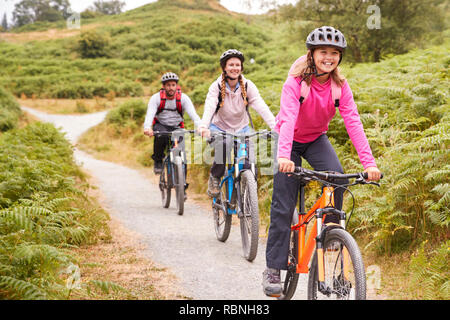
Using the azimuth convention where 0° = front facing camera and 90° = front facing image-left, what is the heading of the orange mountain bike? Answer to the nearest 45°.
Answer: approximately 315°

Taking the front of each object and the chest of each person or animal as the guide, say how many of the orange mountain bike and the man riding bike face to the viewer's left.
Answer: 0

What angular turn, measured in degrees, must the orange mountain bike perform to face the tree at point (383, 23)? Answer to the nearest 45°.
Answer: approximately 135° to its left

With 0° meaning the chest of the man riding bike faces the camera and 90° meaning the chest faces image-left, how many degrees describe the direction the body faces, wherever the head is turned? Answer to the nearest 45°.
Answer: approximately 0°

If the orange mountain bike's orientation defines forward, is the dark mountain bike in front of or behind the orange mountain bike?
behind

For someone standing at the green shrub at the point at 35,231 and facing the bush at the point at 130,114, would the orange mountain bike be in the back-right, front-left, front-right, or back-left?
back-right

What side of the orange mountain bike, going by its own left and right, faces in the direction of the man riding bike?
back
